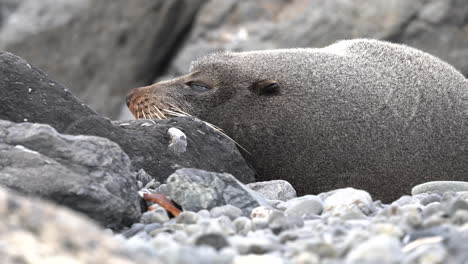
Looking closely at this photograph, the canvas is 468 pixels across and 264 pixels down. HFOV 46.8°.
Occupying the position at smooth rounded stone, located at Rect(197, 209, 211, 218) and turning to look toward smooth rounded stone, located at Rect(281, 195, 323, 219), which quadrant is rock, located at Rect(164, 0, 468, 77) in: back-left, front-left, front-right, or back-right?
front-left

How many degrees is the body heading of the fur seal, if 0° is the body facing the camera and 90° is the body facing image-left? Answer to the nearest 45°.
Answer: approximately 90°

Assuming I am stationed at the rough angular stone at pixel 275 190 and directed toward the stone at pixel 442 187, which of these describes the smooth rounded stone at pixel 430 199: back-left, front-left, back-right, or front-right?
front-right
